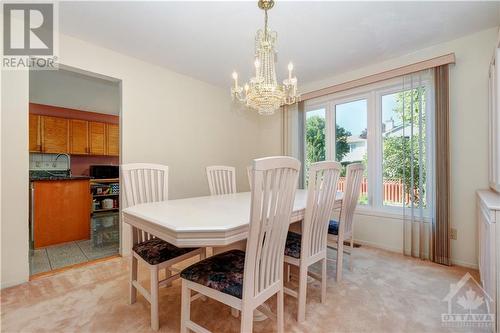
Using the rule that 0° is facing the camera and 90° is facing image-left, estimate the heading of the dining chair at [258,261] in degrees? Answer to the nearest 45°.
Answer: approximately 135°

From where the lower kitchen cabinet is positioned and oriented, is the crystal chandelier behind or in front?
in front

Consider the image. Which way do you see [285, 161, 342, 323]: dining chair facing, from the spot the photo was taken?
facing away from the viewer and to the left of the viewer

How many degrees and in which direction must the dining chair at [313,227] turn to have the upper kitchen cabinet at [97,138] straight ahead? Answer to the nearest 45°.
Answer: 0° — it already faces it

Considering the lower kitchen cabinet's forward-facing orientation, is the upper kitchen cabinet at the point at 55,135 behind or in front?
behind

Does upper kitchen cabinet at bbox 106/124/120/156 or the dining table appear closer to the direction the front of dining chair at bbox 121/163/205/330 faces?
the dining table

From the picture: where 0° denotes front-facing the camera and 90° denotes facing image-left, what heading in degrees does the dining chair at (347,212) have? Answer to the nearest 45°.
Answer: approximately 135°
